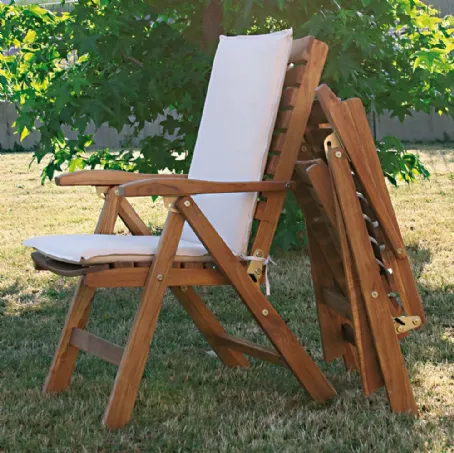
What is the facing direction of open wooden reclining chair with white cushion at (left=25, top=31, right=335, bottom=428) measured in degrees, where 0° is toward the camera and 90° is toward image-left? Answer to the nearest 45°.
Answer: approximately 45°
